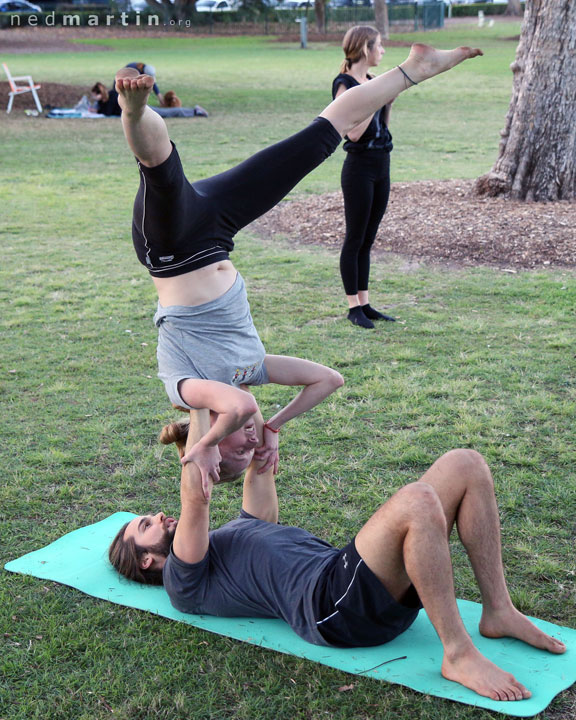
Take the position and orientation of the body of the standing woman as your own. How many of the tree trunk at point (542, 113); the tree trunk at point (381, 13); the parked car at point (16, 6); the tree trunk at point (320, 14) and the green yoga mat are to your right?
1

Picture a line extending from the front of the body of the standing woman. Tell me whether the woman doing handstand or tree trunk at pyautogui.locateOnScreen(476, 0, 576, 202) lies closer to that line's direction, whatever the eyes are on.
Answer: the tree trunk

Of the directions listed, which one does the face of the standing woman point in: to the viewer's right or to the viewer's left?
to the viewer's right

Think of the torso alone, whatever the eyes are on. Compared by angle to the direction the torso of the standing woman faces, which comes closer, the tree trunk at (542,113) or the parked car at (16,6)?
the tree trunk

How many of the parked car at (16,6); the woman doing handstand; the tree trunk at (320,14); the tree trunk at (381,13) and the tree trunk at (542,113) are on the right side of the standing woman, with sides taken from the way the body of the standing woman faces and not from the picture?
1

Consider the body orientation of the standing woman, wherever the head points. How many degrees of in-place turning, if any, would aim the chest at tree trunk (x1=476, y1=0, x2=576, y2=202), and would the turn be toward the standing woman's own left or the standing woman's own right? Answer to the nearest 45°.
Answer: approximately 45° to the standing woman's own left

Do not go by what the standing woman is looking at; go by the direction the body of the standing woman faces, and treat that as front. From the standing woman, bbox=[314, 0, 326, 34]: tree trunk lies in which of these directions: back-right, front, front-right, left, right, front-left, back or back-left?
left

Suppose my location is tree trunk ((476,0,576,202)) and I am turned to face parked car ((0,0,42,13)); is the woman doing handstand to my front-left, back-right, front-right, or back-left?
back-left

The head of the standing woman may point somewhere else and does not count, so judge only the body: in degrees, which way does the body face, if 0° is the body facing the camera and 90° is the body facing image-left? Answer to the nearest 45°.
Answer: approximately 270°

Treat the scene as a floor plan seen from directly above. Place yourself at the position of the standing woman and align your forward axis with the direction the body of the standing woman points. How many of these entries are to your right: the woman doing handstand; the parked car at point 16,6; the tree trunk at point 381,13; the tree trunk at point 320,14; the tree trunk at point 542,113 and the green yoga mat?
2

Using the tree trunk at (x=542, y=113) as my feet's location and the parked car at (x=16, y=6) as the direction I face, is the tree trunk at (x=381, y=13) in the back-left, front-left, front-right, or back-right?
front-right

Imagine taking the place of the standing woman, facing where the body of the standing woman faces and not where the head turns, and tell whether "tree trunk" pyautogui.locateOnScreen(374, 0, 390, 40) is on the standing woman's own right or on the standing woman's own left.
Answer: on the standing woman's own left

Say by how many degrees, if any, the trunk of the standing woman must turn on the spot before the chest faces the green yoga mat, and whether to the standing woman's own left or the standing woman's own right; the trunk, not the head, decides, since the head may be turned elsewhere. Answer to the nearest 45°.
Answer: approximately 90° to the standing woman's own right
